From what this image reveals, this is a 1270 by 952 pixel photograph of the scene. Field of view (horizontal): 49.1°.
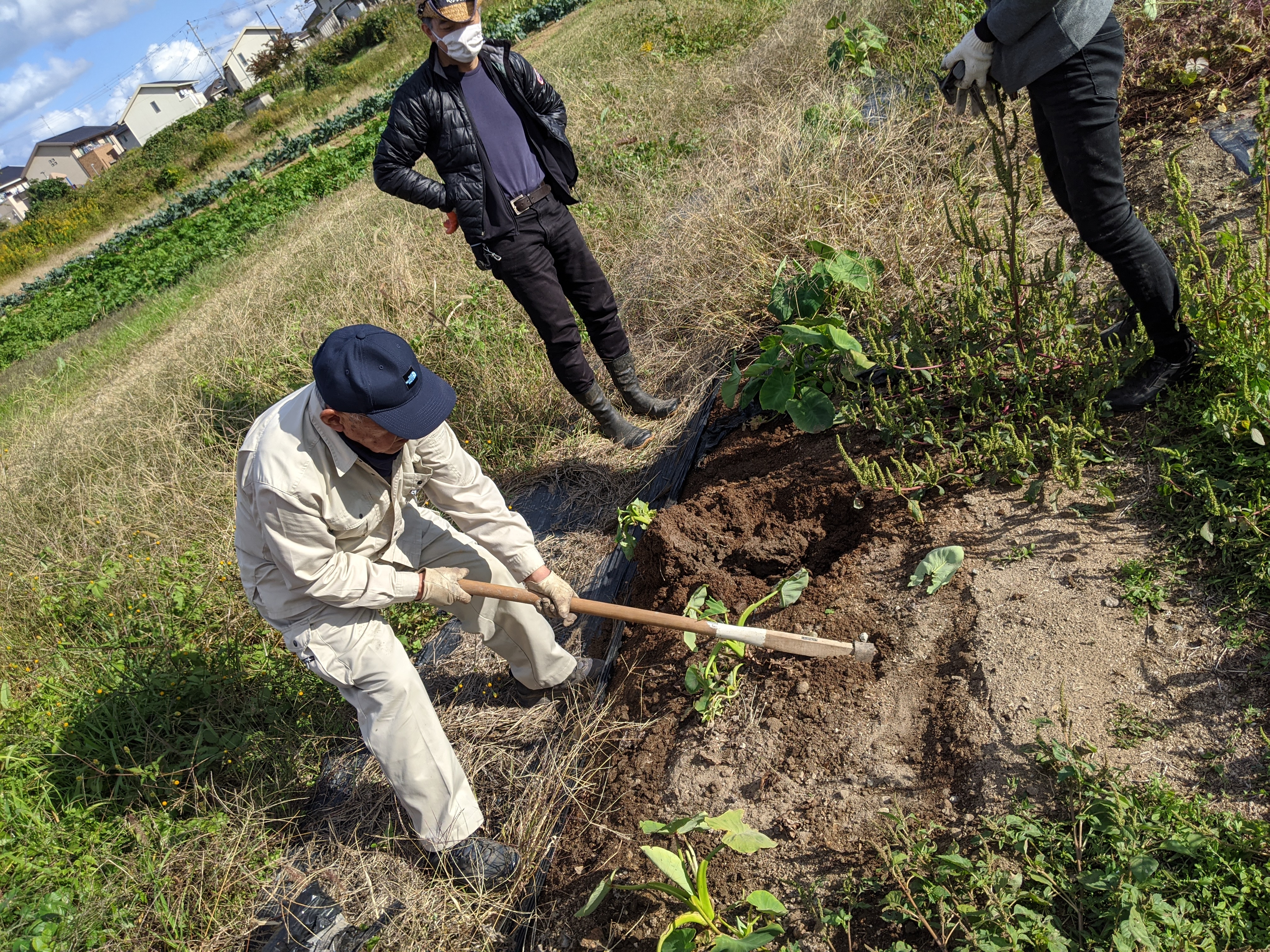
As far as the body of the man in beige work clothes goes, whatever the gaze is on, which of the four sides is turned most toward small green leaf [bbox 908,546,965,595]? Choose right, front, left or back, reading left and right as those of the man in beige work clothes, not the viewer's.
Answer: front

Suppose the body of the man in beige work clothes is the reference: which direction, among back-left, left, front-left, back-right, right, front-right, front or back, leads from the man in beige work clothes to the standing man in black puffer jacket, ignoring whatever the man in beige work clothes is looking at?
left

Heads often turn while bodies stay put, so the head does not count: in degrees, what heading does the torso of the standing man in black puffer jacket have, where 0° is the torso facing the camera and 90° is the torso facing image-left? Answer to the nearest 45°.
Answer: approximately 315°

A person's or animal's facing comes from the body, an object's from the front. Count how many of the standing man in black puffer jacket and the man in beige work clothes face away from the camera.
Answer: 0

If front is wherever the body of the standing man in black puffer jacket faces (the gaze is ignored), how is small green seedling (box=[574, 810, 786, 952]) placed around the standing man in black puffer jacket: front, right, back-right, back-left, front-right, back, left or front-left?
front-right

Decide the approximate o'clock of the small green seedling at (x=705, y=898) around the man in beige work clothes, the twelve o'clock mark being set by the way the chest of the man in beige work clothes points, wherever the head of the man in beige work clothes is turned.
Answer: The small green seedling is roughly at 1 o'clock from the man in beige work clothes.

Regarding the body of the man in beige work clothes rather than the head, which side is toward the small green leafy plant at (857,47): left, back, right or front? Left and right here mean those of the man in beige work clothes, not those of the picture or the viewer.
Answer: left

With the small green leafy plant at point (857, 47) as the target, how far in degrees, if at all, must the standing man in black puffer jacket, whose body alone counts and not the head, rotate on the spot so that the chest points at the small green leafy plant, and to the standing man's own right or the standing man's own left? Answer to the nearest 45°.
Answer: approximately 90° to the standing man's own left

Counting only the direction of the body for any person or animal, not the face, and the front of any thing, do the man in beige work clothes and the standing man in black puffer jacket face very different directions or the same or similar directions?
same or similar directions

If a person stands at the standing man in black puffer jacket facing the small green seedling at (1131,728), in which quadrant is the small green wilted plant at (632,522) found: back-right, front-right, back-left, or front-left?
front-right
